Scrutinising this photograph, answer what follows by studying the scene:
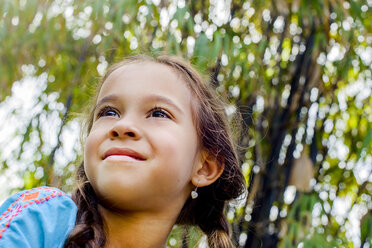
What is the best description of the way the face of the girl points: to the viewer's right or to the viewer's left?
to the viewer's left
